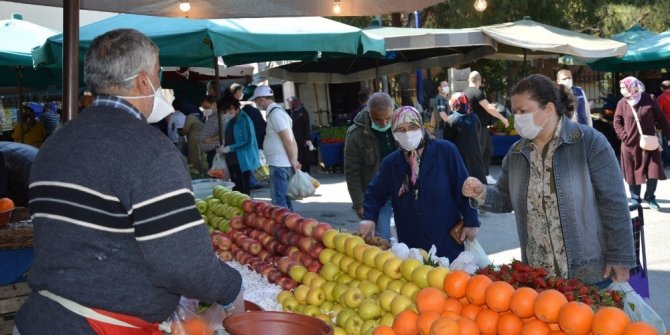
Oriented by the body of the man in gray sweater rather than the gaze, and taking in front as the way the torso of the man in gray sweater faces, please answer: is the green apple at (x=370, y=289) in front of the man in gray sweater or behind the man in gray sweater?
in front

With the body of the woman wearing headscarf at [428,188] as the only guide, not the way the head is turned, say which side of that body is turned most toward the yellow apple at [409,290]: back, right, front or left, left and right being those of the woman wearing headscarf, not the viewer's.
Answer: front

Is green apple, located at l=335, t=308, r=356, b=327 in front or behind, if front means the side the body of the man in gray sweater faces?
in front

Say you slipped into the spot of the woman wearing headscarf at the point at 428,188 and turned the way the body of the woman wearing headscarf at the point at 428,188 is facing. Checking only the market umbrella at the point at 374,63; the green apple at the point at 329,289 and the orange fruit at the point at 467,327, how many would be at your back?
1
